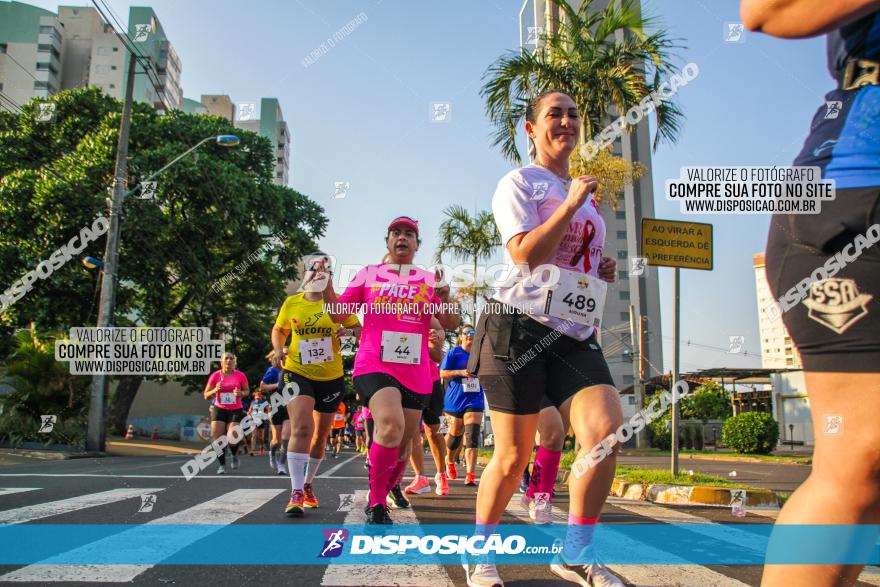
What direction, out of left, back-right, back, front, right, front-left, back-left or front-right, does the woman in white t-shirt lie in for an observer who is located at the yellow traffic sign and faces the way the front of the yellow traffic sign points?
front

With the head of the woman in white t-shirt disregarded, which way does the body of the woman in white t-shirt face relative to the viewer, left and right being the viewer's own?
facing the viewer and to the right of the viewer

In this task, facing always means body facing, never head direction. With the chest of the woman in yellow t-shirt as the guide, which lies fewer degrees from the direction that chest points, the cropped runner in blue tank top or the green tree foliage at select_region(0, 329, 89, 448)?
the cropped runner in blue tank top

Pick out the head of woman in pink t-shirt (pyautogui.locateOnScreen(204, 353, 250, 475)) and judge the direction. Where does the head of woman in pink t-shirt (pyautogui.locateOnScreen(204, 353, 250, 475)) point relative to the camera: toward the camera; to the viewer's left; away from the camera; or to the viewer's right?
toward the camera

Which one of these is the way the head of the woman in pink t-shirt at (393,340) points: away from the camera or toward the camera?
toward the camera

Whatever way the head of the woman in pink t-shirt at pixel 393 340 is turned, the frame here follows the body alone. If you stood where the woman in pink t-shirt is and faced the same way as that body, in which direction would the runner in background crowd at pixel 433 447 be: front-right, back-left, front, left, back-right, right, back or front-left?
back

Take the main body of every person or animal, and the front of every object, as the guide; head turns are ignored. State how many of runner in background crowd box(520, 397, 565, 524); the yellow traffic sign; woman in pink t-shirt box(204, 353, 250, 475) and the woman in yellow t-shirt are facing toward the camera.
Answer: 4

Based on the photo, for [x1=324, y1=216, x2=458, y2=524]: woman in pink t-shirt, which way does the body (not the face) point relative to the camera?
toward the camera

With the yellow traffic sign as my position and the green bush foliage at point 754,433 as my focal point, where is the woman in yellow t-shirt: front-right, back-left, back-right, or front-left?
back-left

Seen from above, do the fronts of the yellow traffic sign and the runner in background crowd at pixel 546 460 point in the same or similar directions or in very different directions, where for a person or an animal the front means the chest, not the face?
same or similar directions

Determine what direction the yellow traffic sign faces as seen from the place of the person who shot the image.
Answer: facing the viewer

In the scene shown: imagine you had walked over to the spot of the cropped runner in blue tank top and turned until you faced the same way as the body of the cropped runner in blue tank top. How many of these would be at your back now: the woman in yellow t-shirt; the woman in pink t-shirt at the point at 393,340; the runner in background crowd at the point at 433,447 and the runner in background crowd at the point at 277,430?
4

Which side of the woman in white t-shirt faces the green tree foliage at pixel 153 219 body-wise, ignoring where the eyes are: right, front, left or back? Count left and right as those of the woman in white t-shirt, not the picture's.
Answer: back

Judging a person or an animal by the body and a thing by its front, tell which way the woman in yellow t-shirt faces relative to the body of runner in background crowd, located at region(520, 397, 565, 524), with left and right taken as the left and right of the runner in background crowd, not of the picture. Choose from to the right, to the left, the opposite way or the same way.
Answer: the same way

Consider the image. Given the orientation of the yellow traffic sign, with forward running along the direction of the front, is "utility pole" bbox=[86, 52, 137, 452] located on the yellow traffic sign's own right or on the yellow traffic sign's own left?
on the yellow traffic sign's own right

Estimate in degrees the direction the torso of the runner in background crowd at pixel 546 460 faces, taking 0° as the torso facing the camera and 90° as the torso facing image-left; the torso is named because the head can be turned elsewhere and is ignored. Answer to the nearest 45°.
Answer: approximately 0°

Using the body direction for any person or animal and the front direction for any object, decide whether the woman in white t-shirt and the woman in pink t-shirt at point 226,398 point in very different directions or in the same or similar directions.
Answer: same or similar directions

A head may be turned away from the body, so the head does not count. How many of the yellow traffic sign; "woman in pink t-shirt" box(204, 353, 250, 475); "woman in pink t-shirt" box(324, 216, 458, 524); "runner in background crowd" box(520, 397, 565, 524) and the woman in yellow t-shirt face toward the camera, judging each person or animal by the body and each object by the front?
5

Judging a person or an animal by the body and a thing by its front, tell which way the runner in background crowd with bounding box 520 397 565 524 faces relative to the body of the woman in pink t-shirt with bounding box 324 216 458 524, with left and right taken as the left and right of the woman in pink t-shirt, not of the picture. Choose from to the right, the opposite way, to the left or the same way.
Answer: the same way

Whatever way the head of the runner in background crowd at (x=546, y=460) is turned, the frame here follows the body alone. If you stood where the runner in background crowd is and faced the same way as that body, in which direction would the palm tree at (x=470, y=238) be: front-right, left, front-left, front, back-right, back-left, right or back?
back

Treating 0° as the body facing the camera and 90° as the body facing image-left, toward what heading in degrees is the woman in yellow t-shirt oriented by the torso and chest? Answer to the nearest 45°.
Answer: approximately 0°

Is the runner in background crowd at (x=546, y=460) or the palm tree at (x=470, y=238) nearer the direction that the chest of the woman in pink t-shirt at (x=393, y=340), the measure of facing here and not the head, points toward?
the runner in background crowd
